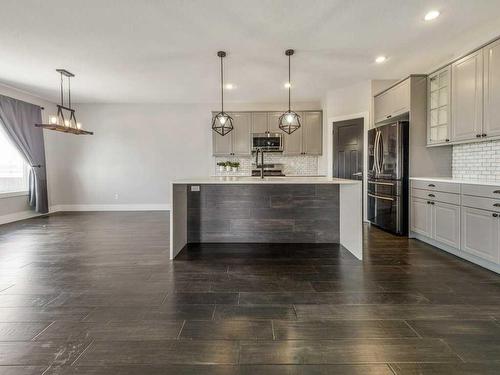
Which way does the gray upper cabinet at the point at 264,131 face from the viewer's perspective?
toward the camera

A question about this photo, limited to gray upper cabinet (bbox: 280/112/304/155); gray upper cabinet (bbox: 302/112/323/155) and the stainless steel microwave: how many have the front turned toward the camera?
3

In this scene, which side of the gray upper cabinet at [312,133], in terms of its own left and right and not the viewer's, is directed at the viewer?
front

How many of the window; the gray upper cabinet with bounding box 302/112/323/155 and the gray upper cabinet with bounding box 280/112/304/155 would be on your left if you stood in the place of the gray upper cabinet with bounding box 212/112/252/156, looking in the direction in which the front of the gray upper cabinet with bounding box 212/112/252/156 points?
2

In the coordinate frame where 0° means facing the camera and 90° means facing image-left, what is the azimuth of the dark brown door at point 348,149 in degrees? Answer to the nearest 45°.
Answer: approximately 45°

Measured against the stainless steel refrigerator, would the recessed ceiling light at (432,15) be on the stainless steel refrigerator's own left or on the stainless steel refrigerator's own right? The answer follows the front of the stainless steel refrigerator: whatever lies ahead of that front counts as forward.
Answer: on the stainless steel refrigerator's own left

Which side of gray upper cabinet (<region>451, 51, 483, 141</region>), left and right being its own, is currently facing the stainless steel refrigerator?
right

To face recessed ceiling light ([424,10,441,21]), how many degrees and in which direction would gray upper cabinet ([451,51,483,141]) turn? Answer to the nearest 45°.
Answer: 0° — it already faces it

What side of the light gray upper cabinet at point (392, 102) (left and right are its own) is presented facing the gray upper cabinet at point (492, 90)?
left

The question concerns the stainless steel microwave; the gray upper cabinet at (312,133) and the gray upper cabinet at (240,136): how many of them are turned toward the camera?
3

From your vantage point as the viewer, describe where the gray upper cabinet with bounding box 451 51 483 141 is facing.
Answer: facing the viewer and to the left of the viewer

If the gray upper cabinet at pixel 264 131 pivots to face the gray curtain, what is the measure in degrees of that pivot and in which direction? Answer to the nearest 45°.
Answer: approximately 90° to its right
